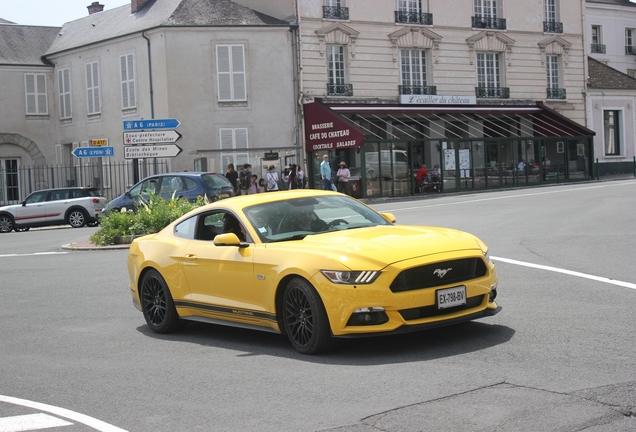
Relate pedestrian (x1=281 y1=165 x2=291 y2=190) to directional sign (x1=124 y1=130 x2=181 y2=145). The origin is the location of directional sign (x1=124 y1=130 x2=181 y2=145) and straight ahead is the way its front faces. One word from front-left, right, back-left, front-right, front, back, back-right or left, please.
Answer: back-left

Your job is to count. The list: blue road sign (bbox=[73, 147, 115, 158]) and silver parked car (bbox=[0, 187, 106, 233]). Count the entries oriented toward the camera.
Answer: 1

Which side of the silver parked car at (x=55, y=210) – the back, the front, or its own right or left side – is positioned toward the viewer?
left

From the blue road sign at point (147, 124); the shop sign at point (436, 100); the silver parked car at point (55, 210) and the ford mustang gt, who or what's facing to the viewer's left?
the silver parked car

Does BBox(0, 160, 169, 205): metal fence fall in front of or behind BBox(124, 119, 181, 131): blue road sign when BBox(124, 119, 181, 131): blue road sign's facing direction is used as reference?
behind
